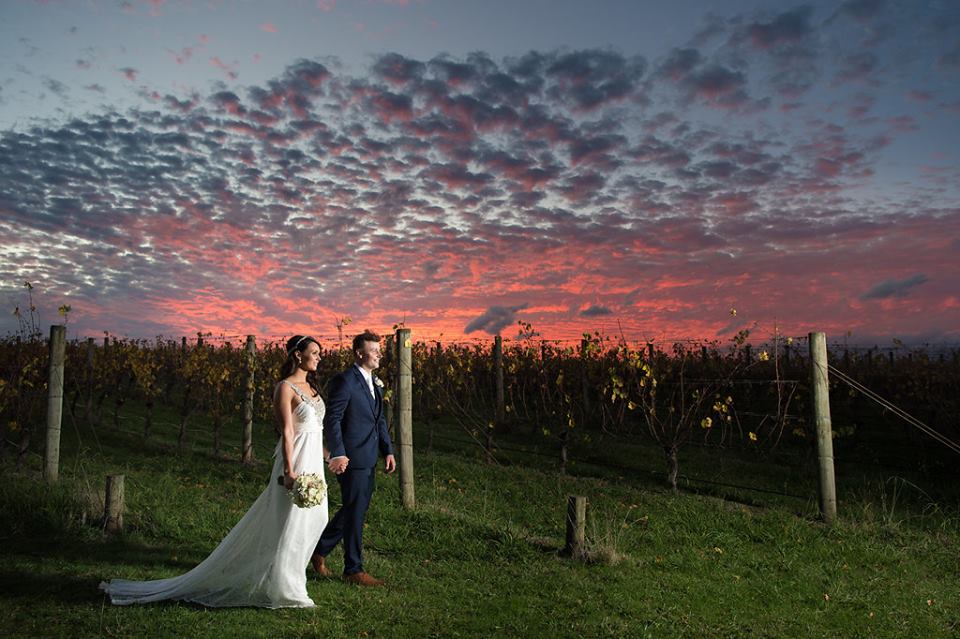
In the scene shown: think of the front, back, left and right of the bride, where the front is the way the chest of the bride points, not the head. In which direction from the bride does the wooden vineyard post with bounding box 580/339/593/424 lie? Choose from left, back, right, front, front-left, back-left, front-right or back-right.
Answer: front-left

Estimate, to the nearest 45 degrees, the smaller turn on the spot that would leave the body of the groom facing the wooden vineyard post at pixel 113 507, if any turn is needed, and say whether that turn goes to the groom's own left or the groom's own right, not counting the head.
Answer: approximately 180°

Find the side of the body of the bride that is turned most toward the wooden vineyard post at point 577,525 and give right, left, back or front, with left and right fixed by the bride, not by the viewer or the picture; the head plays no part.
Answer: front

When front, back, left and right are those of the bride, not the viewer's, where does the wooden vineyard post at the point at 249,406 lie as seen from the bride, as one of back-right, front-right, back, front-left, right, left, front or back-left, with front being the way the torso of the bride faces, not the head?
left

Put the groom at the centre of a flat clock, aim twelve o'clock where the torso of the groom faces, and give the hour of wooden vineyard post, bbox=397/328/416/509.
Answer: The wooden vineyard post is roughly at 8 o'clock from the groom.

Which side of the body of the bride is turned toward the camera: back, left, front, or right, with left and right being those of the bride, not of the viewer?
right

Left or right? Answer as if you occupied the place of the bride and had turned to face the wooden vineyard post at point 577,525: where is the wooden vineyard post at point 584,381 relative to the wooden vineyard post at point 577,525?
left

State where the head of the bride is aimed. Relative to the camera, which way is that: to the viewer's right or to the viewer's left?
to the viewer's right

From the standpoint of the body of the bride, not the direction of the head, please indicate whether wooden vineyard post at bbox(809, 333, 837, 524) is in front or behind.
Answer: in front

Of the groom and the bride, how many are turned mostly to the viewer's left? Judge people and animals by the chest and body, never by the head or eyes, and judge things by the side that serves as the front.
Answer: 0

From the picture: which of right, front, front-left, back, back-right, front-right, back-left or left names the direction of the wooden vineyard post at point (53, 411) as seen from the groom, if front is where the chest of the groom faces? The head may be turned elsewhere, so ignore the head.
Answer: back

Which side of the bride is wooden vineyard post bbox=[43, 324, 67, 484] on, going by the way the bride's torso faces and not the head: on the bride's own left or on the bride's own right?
on the bride's own left

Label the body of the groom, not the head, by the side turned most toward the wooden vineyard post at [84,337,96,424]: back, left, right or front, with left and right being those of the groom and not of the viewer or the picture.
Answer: back
